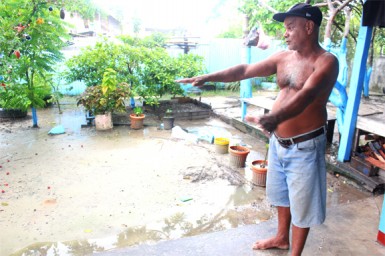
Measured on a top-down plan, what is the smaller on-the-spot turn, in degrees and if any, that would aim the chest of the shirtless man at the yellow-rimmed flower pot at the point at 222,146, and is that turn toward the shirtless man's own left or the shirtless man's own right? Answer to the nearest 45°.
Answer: approximately 135° to the shirtless man's own right

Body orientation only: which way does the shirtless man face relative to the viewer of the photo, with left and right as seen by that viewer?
facing the viewer and to the left of the viewer

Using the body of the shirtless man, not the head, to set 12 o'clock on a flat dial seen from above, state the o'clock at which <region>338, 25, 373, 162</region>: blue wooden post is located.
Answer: The blue wooden post is roughly at 5 o'clock from the shirtless man.

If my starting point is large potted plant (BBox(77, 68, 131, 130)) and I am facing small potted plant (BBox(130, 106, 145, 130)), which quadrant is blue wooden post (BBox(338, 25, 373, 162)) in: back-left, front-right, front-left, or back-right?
front-right

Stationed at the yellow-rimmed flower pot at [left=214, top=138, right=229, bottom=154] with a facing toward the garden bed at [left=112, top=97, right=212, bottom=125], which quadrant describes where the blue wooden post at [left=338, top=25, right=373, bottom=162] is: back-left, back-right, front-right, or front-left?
back-right

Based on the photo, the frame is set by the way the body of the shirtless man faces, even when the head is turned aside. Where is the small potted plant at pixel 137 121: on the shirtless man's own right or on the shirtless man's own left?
on the shirtless man's own right

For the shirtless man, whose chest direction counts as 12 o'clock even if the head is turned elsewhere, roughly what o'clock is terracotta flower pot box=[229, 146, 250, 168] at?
The terracotta flower pot is roughly at 4 o'clock from the shirtless man.

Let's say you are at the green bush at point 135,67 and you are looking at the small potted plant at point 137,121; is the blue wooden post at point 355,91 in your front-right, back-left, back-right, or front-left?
front-left

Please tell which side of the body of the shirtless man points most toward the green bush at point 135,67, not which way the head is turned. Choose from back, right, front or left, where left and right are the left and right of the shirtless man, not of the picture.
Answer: right
